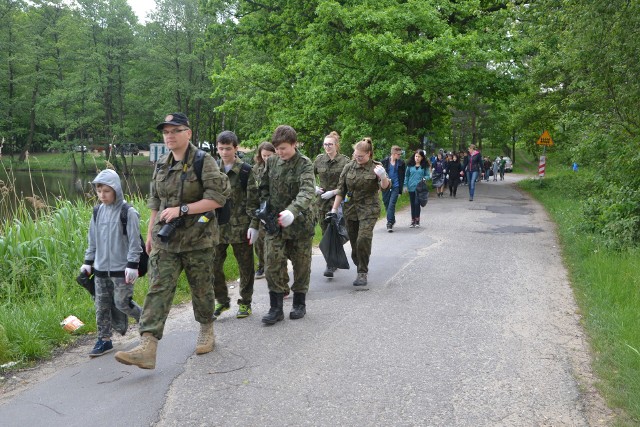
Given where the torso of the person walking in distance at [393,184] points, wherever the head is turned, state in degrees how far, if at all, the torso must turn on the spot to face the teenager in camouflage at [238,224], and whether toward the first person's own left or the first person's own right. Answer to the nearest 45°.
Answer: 0° — they already face them

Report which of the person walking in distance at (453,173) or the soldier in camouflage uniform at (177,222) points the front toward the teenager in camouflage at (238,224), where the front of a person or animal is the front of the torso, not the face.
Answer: the person walking in distance

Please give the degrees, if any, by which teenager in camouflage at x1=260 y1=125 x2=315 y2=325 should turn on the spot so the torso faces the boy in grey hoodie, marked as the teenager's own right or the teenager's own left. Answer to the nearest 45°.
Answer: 0° — they already face them

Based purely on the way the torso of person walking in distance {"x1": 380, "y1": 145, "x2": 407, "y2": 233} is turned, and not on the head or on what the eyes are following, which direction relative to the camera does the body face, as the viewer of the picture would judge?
toward the camera

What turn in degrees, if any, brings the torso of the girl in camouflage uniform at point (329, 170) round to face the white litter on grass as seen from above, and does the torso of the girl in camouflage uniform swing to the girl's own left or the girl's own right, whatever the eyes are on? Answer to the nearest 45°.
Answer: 0° — they already face it

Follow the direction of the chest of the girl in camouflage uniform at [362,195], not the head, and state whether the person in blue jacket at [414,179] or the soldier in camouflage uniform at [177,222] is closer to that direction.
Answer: the soldier in camouflage uniform

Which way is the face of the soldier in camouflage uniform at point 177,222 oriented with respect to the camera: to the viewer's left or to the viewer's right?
to the viewer's left

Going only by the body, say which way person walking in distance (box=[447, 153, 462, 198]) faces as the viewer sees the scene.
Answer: toward the camera

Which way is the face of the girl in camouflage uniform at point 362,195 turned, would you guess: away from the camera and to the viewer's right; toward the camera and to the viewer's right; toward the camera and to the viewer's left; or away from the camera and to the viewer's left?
toward the camera and to the viewer's left

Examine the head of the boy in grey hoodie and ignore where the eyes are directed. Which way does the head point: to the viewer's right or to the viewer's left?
to the viewer's left

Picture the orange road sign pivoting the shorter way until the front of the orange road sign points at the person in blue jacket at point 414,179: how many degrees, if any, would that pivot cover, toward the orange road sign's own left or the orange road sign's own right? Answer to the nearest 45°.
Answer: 0° — it already faces them

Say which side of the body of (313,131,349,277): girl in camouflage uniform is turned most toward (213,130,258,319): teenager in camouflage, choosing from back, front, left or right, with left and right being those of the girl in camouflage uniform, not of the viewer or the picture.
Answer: front

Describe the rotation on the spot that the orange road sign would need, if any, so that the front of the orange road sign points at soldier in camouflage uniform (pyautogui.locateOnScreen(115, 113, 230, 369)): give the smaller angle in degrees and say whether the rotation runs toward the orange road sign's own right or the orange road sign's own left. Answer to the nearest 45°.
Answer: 0° — it already faces them

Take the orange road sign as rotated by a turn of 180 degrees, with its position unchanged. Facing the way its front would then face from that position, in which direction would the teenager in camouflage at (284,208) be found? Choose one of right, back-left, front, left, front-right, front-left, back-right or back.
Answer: back

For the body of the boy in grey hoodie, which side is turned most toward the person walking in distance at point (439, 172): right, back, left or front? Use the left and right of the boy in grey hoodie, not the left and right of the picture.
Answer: back

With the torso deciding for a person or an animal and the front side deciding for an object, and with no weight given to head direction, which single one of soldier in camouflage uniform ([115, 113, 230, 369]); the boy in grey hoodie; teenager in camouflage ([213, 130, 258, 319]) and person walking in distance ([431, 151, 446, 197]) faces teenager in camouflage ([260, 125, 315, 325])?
the person walking in distance
